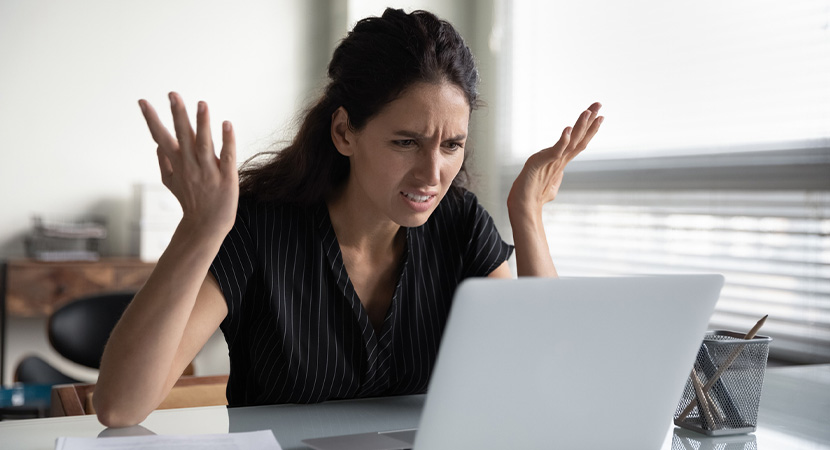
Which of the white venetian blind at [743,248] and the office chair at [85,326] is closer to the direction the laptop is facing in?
the office chair

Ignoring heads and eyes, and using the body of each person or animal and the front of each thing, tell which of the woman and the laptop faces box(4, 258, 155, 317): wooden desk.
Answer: the laptop

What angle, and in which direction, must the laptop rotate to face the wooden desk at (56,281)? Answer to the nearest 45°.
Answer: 0° — it already faces it

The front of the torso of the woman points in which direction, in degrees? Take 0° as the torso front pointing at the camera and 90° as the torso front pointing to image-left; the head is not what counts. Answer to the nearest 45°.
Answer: approximately 315°

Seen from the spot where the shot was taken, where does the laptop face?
facing away from the viewer and to the left of the viewer

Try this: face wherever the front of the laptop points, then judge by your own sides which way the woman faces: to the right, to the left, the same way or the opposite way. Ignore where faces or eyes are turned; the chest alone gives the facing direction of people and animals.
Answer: the opposite way

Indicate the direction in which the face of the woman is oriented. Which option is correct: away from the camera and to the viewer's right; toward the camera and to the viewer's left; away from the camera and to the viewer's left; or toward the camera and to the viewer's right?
toward the camera and to the viewer's right
